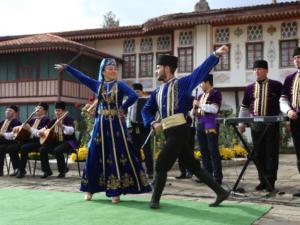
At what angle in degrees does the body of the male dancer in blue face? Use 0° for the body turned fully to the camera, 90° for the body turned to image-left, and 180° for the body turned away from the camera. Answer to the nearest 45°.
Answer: approximately 45°

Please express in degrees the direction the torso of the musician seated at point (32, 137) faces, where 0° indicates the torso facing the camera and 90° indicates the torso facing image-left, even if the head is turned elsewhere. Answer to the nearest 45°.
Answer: approximately 45°

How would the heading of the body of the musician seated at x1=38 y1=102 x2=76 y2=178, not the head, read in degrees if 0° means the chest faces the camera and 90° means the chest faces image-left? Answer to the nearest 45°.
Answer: approximately 45°

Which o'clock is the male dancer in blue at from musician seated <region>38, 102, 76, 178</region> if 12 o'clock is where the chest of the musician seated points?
The male dancer in blue is roughly at 10 o'clock from the musician seated.

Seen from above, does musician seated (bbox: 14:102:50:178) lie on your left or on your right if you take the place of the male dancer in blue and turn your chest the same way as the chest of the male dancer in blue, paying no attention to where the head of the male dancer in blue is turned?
on your right

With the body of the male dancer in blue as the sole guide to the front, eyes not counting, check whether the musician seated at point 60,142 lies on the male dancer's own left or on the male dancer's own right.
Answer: on the male dancer's own right

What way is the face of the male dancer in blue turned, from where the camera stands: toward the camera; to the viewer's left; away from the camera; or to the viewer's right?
to the viewer's left

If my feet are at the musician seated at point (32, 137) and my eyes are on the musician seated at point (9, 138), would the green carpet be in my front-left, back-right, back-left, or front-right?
back-left

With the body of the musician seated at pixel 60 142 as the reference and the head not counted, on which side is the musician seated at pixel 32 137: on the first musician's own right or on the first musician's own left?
on the first musician's own right

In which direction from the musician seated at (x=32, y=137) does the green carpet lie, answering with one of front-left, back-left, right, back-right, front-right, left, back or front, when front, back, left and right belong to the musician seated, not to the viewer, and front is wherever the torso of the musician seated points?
front-left

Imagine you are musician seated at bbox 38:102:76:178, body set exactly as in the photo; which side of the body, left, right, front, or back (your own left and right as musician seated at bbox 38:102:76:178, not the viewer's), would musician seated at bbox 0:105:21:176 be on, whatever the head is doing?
right

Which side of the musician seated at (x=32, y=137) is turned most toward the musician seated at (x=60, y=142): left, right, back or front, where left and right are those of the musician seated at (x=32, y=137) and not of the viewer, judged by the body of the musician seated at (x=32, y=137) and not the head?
left
